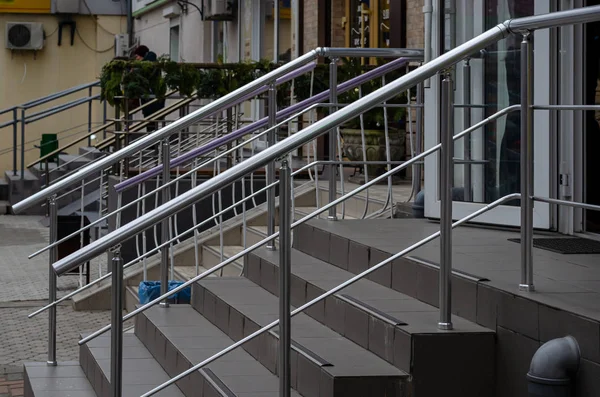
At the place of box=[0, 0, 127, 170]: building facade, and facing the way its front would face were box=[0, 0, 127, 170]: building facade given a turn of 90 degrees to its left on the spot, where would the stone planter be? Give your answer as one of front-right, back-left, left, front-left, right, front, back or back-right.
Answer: right

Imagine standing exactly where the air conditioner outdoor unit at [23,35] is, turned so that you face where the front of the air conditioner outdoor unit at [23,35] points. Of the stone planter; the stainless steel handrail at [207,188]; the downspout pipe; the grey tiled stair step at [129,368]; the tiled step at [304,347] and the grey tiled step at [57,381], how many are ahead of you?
6

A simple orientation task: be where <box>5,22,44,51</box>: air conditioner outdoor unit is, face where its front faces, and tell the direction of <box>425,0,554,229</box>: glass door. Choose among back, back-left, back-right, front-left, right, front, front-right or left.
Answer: front

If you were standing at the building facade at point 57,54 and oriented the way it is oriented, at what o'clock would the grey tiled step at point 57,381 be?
The grey tiled step is roughly at 12 o'clock from the building facade.

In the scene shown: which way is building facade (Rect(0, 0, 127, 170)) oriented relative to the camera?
toward the camera

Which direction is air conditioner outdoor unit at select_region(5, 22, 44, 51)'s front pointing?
toward the camera

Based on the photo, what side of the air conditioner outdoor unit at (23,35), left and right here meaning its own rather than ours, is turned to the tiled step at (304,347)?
front

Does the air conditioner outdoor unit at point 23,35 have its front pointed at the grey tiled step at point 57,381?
yes

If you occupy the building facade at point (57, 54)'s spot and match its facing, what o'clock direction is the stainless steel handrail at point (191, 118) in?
The stainless steel handrail is roughly at 12 o'clock from the building facade.

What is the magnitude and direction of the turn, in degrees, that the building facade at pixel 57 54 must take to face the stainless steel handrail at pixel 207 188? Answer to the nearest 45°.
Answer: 0° — it already faces it

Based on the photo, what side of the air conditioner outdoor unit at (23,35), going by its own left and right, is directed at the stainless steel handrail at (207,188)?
front

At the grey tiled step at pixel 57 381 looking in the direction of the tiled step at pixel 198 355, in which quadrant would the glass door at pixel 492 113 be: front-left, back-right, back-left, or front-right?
front-left

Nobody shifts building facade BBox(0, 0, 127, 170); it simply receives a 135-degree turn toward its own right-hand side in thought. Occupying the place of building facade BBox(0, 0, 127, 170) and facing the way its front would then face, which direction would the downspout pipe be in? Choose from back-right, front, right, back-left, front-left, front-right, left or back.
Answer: back-left

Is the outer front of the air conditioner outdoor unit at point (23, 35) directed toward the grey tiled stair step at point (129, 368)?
yes

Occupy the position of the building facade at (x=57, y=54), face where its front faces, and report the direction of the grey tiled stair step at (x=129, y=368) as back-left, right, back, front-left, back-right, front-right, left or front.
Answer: front
